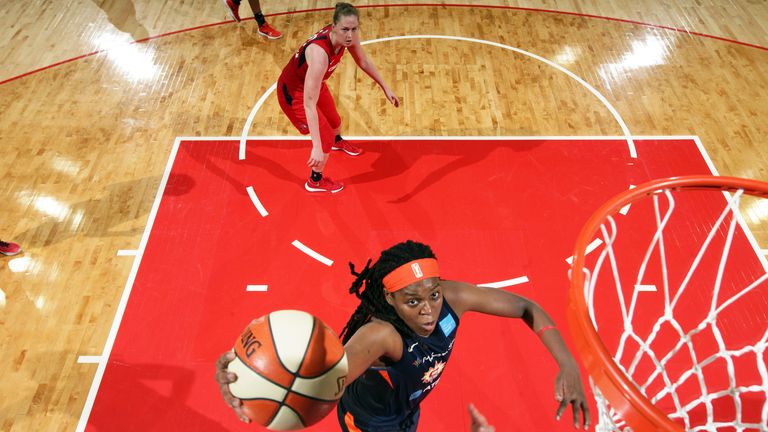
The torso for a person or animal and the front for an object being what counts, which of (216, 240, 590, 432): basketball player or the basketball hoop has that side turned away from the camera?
the basketball hoop

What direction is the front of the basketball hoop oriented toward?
away from the camera

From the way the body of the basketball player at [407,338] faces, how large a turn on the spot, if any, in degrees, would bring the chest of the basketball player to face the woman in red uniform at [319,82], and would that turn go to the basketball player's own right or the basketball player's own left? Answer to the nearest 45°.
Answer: approximately 135° to the basketball player's own left

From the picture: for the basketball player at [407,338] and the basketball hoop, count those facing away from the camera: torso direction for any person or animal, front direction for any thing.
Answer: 1

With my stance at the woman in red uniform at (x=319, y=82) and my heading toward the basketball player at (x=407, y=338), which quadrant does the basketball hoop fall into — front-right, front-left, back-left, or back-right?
front-left

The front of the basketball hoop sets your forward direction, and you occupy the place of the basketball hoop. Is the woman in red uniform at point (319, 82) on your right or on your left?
on your left

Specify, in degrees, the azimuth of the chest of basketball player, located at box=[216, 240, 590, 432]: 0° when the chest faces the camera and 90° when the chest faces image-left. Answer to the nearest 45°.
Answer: approximately 315°

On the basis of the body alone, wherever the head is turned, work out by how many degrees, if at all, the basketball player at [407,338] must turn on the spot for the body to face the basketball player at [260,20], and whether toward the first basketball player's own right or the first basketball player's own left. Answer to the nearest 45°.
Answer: approximately 135° to the first basketball player's own left
